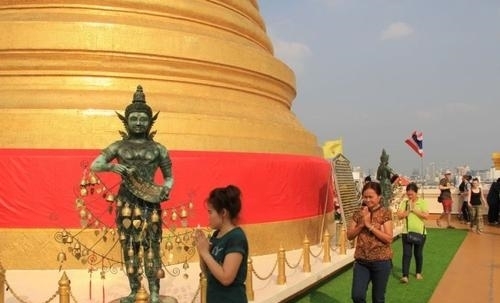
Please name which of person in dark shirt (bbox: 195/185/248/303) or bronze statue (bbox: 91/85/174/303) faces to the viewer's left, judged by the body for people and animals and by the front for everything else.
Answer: the person in dark shirt

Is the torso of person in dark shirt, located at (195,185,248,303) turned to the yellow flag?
no

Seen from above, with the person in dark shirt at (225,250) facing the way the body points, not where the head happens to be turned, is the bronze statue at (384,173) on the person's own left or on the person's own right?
on the person's own right

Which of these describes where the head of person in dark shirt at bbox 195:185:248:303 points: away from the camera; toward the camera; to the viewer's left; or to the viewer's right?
to the viewer's left

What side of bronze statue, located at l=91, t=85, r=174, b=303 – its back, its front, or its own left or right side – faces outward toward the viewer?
front

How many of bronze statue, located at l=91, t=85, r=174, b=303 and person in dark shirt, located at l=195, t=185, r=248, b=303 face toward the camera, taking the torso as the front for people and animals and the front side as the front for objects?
1

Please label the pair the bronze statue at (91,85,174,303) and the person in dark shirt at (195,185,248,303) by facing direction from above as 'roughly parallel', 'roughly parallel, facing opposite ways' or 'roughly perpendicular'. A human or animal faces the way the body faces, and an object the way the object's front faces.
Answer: roughly perpendicular

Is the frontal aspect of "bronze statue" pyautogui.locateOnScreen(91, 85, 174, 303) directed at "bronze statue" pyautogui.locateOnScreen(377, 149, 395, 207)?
no

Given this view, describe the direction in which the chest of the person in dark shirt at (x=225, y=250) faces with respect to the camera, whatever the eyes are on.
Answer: to the viewer's left

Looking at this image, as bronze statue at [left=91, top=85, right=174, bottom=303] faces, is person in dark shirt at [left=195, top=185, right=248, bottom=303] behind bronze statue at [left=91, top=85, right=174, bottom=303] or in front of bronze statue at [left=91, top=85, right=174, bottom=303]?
in front

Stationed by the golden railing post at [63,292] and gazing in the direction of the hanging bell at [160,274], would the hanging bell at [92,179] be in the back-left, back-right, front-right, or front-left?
front-left

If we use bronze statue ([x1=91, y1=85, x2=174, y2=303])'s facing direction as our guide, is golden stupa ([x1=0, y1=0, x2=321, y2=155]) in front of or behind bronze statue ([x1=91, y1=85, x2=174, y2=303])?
behind
